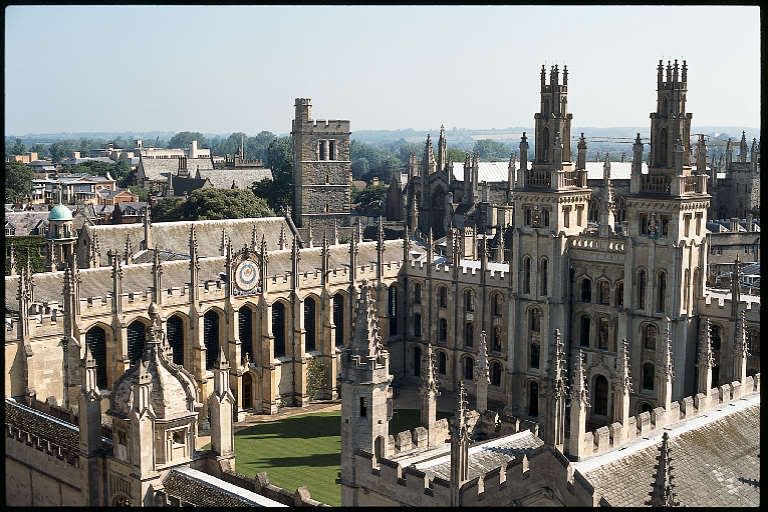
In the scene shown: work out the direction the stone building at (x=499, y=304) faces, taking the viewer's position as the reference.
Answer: facing the viewer and to the left of the viewer
